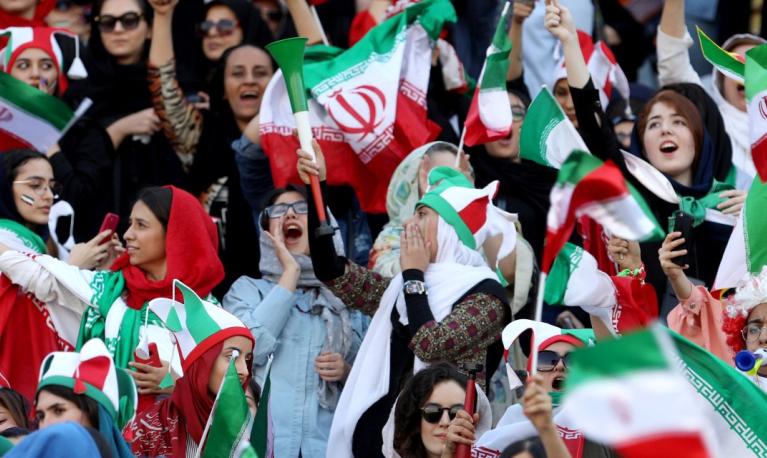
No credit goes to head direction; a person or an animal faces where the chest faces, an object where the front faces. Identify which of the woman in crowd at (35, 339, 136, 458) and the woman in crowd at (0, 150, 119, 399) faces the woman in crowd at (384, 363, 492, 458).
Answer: the woman in crowd at (0, 150, 119, 399)

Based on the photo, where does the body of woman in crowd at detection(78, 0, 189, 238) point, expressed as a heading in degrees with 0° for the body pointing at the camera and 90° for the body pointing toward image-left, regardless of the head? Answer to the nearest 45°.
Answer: approximately 0°

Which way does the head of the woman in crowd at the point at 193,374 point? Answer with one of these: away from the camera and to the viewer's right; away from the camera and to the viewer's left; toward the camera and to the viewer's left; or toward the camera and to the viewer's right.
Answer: toward the camera and to the viewer's right

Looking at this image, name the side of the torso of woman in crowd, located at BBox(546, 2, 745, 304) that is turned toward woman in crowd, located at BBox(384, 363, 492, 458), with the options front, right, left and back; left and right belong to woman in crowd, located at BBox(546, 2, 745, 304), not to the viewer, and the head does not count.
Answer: front

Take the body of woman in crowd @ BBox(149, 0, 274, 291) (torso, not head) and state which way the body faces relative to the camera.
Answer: toward the camera

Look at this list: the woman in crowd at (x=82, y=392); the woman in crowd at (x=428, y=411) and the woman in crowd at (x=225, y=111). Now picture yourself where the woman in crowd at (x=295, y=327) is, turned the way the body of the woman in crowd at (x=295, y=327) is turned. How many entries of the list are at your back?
1

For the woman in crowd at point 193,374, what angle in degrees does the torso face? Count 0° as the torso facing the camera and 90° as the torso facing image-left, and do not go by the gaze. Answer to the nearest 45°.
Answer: approximately 315°

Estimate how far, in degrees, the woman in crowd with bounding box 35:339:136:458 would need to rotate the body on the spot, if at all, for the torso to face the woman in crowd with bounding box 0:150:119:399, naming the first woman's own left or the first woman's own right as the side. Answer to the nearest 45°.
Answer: approximately 135° to the first woman's own right

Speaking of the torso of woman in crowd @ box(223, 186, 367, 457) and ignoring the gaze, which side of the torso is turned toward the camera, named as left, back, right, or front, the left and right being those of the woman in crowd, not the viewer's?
front

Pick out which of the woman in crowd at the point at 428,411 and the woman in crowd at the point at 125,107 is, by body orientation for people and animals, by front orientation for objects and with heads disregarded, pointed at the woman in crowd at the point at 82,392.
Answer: the woman in crowd at the point at 125,107

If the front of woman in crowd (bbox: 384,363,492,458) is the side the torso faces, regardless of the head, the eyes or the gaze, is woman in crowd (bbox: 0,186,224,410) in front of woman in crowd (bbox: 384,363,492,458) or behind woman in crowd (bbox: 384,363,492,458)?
behind

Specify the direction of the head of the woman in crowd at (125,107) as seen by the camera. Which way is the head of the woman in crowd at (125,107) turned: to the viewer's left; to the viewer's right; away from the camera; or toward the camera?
toward the camera

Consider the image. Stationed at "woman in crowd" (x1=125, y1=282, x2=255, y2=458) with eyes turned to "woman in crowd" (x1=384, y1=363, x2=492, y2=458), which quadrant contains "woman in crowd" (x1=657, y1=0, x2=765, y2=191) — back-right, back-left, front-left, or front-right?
front-left

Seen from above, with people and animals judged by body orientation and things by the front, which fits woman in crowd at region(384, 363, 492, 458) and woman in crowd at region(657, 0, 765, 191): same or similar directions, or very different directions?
same or similar directions
